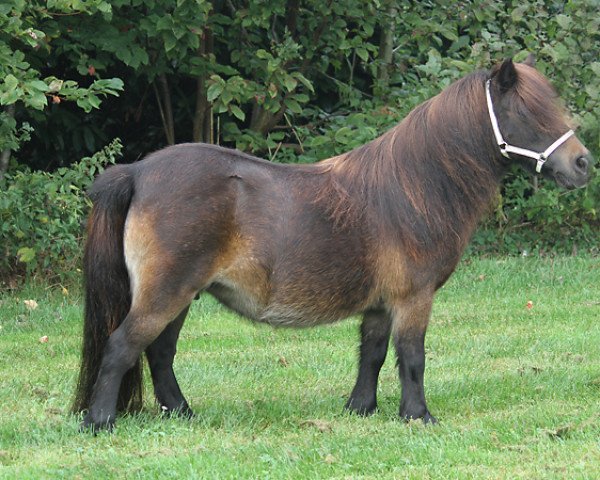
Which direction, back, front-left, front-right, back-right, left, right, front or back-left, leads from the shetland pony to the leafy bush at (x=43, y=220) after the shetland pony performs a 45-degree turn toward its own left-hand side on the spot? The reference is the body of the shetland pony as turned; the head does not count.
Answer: left

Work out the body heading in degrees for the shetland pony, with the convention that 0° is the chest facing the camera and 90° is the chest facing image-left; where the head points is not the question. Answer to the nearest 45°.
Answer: approximately 270°

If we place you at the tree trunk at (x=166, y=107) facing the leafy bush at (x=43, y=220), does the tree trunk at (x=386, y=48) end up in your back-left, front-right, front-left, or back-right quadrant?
back-left
